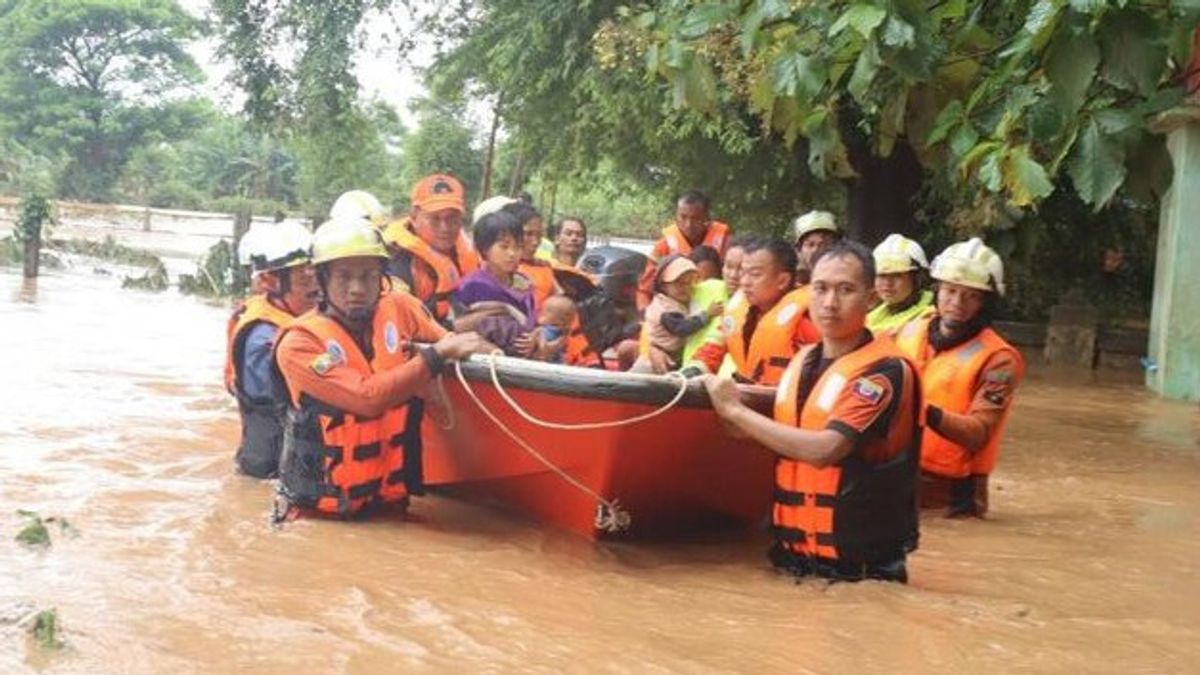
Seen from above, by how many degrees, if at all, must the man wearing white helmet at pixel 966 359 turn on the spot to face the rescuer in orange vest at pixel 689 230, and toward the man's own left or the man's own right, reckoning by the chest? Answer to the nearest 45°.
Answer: approximately 90° to the man's own right

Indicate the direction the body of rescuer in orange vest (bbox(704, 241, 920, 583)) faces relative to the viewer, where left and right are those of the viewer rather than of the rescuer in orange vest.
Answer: facing the viewer and to the left of the viewer

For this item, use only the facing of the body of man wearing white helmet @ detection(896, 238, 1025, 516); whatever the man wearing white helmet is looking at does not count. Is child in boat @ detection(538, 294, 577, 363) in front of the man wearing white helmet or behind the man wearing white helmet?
in front

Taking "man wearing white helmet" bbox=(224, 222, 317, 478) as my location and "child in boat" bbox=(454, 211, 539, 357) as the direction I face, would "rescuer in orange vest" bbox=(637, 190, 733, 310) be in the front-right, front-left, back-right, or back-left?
front-left

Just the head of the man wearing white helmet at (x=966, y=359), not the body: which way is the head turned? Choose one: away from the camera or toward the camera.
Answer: toward the camera

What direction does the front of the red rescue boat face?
toward the camera

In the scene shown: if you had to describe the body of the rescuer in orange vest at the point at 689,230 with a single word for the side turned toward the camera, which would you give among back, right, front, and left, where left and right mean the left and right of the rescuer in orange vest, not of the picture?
front

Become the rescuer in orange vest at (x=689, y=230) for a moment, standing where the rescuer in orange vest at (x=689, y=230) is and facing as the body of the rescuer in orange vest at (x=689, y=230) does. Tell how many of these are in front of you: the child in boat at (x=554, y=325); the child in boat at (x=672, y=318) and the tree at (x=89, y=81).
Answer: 2

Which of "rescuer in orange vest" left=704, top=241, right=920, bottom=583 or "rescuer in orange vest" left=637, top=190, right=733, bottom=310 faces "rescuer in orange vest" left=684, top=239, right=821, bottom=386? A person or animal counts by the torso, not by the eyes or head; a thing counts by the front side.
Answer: "rescuer in orange vest" left=637, top=190, right=733, bottom=310

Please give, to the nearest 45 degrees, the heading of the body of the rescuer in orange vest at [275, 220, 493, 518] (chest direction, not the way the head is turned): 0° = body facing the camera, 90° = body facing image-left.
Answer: approximately 315°

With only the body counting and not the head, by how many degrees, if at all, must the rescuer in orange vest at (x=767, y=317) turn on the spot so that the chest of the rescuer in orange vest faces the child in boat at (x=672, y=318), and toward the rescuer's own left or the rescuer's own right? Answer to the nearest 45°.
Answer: approximately 90° to the rescuer's own right

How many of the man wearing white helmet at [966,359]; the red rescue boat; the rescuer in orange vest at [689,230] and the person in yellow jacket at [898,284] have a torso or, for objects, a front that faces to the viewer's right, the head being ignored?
0

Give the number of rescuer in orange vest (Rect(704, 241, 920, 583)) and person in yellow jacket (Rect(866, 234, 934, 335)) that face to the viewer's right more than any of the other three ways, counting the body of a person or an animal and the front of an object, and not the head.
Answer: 0

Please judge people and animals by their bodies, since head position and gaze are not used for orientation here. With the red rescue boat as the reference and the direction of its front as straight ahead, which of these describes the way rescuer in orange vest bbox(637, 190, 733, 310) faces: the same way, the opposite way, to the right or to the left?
the same way

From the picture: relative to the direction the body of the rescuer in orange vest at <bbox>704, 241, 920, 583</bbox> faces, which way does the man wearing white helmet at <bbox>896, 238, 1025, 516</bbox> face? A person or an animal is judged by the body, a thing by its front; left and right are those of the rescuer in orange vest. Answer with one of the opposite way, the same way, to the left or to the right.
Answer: the same way

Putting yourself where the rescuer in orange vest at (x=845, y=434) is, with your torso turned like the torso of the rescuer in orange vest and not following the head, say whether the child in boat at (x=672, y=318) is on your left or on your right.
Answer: on your right
